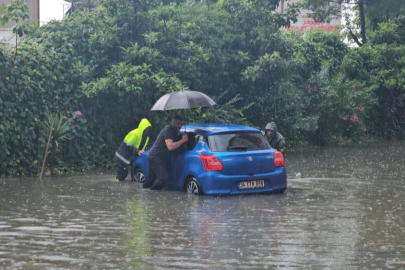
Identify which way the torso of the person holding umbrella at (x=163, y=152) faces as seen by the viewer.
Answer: to the viewer's right

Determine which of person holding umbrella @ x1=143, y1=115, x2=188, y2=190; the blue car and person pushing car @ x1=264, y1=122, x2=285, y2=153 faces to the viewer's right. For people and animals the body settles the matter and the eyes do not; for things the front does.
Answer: the person holding umbrella

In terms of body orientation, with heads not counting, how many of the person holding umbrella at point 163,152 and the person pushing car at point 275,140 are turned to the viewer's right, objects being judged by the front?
1

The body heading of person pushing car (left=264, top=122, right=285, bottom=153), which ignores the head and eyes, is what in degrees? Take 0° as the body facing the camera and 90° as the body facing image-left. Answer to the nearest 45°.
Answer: approximately 45°

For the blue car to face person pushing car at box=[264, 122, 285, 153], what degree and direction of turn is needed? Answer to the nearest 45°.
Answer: approximately 90° to its right

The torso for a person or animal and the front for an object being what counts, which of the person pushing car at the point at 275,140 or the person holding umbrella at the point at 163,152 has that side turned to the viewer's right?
the person holding umbrella

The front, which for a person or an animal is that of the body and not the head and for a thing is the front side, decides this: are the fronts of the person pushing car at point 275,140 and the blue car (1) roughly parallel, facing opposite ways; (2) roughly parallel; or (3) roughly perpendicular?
roughly perpendicular

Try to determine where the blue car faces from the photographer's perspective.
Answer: facing away from the viewer and to the left of the viewer

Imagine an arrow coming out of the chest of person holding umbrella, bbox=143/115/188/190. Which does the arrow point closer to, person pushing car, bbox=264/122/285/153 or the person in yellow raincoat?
the person pushing car

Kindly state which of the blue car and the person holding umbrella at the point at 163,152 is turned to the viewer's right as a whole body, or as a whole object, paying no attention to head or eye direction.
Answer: the person holding umbrella

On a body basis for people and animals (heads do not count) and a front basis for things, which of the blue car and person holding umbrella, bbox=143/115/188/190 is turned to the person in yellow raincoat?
the blue car
